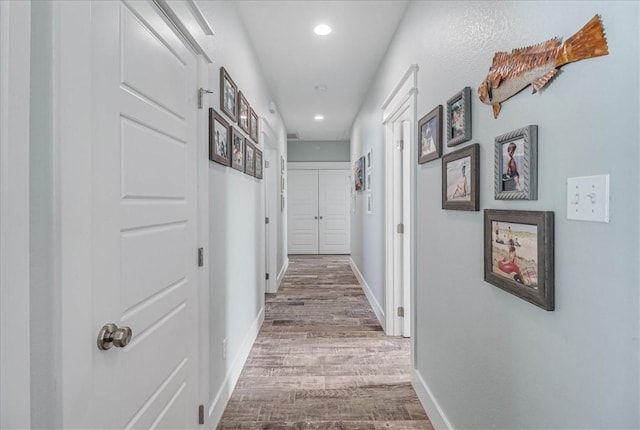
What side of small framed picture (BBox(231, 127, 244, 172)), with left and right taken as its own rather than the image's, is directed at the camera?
right

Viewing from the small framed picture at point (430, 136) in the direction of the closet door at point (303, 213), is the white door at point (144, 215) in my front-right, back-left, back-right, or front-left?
back-left

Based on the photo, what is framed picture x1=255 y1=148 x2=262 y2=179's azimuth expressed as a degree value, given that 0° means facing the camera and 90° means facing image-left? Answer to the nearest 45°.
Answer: approximately 270°

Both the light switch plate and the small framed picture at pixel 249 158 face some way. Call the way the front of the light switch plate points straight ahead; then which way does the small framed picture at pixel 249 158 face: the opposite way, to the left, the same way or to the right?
the opposite way

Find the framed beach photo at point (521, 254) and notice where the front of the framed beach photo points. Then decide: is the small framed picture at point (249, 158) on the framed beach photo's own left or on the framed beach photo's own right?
on the framed beach photo's own right

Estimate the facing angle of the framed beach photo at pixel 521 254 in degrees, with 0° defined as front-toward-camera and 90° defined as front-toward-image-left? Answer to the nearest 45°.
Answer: approximately 45°

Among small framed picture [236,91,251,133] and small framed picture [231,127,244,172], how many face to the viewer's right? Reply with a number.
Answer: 2

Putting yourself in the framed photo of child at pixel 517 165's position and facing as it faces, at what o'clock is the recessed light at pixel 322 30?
The recessed light is roughly at 3 o'clock from the framed photo of child.

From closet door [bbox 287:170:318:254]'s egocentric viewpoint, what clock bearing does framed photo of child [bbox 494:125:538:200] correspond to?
The framed photo of child is roughly at 12 o'clock from the closet door.

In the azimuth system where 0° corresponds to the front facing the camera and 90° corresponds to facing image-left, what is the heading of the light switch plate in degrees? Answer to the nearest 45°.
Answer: approximately 45°

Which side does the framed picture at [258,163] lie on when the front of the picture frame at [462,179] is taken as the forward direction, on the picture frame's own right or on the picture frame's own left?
on the picture frame's own right

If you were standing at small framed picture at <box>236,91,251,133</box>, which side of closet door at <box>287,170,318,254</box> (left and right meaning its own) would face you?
front

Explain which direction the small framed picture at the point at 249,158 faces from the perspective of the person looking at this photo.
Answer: facing to the right of the viewer

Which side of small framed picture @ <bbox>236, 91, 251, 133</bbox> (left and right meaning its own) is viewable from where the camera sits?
right
